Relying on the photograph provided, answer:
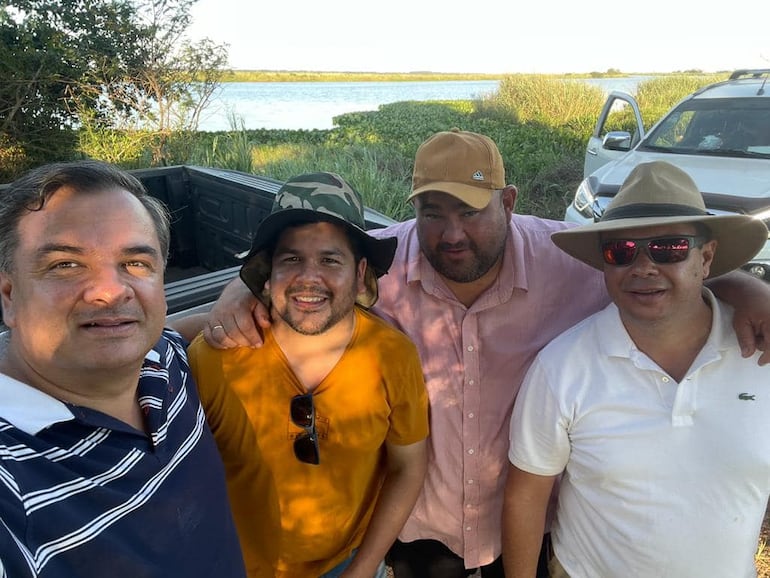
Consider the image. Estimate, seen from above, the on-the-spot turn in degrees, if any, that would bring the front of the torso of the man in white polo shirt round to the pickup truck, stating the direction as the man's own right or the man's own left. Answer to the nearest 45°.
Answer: approximately 135° to the man's own right

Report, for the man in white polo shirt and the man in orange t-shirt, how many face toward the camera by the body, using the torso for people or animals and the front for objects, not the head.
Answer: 2

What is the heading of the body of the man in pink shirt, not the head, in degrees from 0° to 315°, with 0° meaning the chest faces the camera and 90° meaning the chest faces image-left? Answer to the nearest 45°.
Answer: approximately 0°

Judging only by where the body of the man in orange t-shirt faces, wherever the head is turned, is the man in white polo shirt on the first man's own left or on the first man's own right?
on the first man's own left

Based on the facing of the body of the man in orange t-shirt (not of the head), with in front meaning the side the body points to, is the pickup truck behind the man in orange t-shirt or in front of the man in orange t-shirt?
behind

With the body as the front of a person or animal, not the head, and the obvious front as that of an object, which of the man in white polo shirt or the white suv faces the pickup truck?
the white suv

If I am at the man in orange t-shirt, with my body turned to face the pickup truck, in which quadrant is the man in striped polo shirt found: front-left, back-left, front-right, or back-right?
back-left
